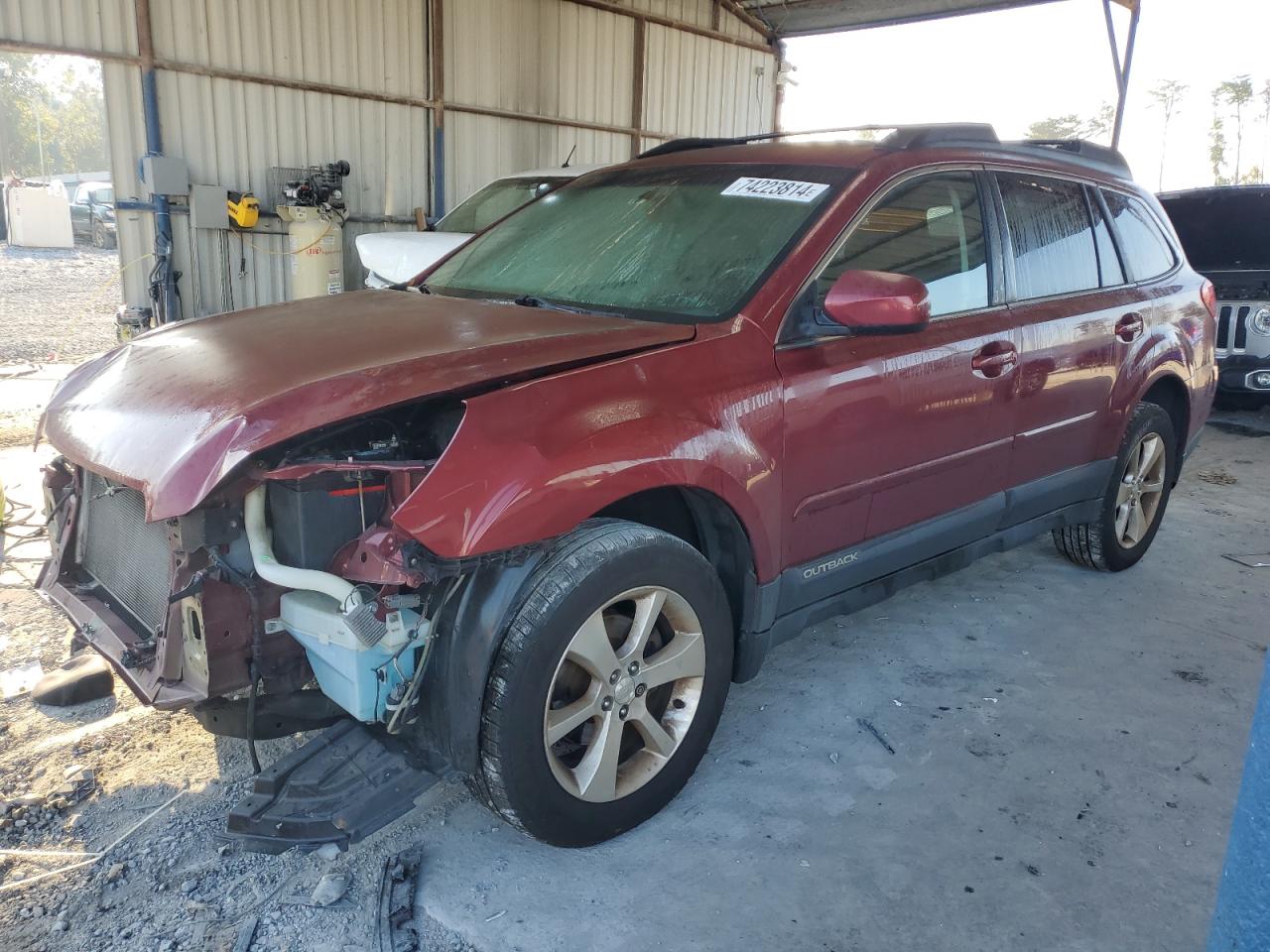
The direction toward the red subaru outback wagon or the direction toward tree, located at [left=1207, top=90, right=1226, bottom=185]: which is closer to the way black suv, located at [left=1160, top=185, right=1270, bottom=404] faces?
the red subaru outback wagon

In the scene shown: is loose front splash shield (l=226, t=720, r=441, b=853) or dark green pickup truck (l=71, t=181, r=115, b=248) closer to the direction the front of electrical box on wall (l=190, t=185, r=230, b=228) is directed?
the loose front splash shield

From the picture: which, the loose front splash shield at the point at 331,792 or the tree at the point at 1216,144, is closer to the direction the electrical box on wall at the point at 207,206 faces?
the loose front splash shield

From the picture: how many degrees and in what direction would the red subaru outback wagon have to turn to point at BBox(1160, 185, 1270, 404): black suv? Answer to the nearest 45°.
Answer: approximately 180°

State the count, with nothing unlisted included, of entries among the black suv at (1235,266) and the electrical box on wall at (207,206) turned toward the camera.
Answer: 2

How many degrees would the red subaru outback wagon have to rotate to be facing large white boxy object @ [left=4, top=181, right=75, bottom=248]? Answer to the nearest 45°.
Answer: approximately 90° to its right

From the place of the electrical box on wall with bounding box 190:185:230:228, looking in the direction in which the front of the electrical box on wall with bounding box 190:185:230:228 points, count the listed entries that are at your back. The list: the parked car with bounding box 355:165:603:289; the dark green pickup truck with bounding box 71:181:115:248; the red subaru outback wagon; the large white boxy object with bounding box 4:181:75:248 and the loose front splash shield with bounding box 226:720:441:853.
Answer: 2

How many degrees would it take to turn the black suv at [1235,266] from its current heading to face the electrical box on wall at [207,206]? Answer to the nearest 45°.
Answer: approximately 45° to its right

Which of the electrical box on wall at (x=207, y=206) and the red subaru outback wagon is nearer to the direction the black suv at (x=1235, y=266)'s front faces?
the red subaru outback wagon

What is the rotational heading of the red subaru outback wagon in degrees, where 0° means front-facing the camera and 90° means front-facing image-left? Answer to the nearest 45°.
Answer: approximately 45°

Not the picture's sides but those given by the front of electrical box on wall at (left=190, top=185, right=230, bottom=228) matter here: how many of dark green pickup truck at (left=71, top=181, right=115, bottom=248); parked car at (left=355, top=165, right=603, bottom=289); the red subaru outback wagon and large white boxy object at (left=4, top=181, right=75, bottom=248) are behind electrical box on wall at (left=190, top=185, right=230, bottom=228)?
2

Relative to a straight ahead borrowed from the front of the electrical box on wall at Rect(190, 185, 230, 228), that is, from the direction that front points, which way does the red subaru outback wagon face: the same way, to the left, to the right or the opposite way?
to the right
